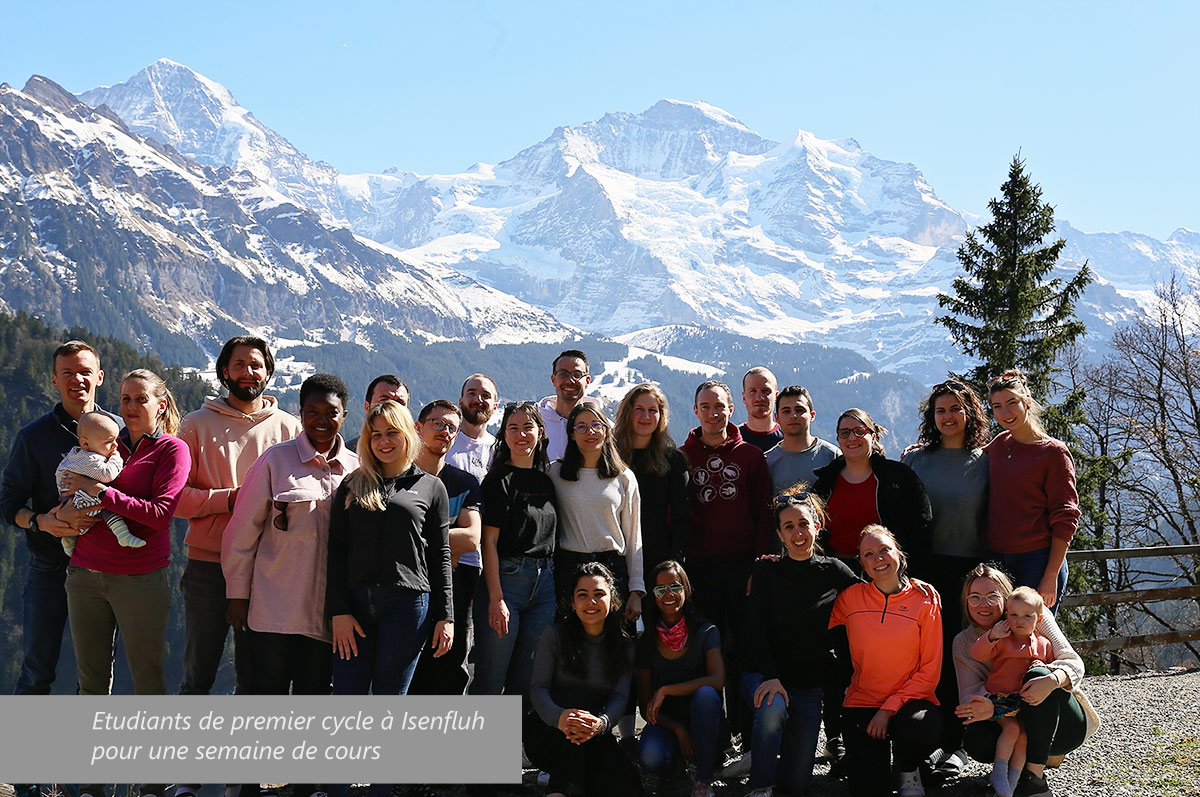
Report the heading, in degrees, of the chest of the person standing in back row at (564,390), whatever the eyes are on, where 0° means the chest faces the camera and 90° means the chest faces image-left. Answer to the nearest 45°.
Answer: approximately 0°

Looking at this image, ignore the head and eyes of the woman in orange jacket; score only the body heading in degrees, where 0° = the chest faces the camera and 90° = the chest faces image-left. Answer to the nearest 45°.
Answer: approximately 0°

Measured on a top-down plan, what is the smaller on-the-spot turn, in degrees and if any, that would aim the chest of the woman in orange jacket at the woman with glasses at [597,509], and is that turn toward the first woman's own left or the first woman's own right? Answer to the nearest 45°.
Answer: approximately 90° to the first woman's own right

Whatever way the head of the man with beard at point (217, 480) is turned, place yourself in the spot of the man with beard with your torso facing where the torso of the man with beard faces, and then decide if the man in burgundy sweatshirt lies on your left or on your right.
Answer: on your left
